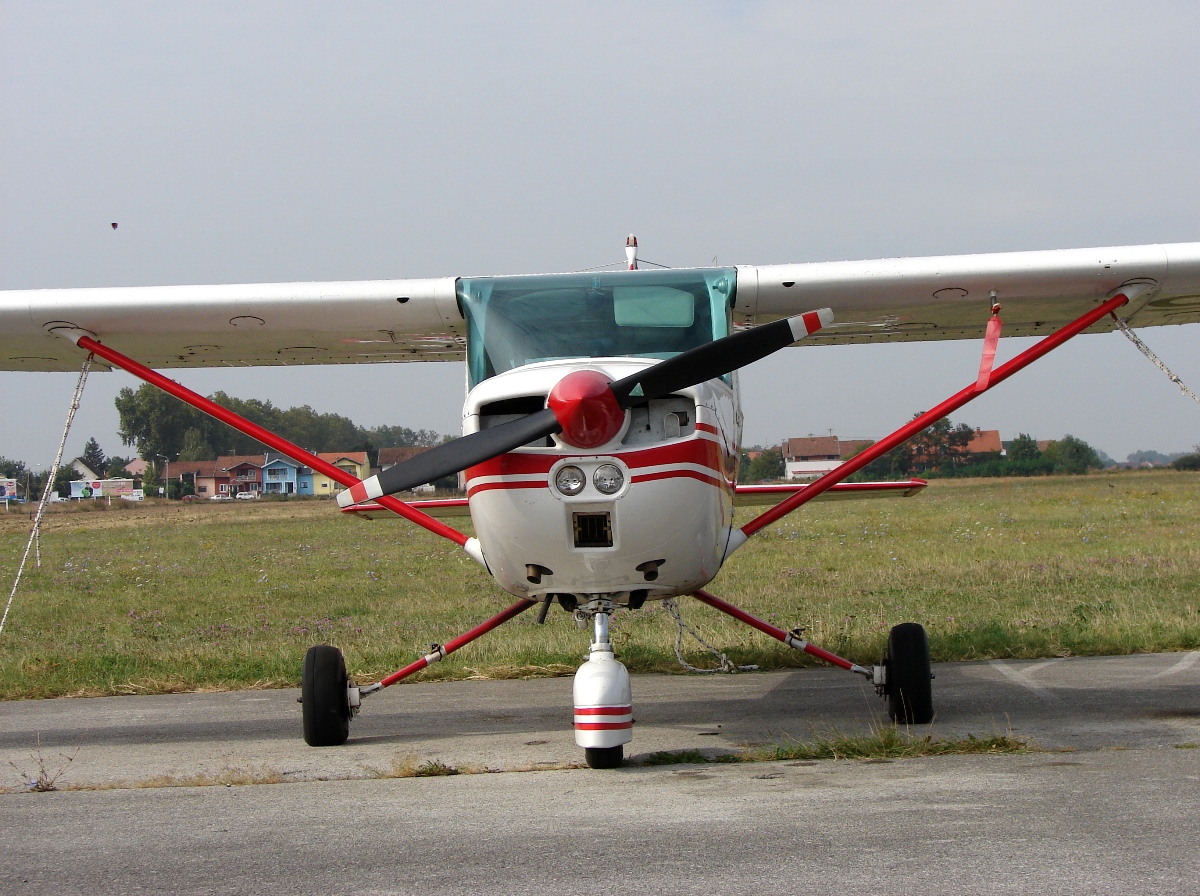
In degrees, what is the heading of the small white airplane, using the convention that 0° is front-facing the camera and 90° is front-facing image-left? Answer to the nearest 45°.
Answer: approximately 0°

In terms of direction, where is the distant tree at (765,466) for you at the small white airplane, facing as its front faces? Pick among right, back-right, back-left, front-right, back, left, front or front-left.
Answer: back

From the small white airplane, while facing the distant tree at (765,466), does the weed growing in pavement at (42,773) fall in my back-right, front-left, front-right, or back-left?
back-left

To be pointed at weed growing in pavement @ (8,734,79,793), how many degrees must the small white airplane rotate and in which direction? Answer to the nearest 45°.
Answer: approximately 90° to its right

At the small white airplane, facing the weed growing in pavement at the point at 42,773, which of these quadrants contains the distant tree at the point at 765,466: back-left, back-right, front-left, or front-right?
back-right
